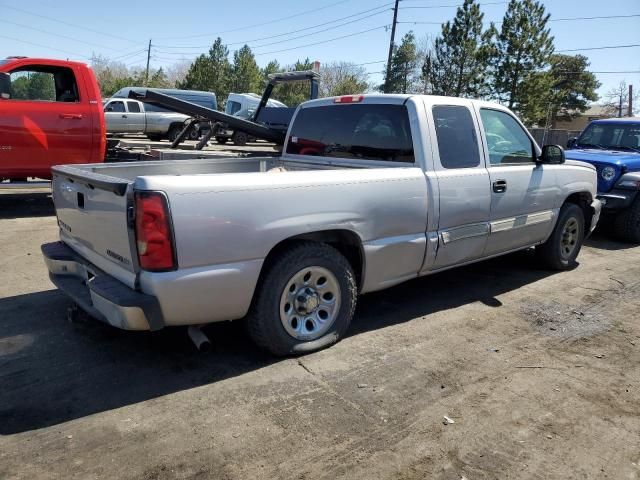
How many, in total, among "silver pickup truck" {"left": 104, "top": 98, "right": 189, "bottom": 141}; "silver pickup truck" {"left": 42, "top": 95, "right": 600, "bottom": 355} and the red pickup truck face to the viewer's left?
2

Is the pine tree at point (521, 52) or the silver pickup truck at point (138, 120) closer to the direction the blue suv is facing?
the silver pickup truck

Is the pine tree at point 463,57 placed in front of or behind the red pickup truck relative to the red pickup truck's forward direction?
behind

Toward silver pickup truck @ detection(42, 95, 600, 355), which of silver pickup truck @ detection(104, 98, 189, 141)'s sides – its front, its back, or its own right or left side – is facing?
left

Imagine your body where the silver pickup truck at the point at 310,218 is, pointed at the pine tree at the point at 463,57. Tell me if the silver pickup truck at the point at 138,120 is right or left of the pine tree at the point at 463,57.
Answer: left

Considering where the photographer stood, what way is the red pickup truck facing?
facing to the left of the viewer

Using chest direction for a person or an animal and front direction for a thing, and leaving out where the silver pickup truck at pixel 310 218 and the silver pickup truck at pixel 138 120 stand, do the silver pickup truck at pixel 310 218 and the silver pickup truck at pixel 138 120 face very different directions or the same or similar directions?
very different directions

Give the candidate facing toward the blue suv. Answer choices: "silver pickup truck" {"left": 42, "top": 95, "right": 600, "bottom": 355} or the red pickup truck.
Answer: the silver pickup truck

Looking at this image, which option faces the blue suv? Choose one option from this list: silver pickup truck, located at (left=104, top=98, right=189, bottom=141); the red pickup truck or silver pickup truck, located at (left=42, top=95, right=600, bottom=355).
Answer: silver pickup truck, located at (left=42, top=95, right=600, bottom=355)

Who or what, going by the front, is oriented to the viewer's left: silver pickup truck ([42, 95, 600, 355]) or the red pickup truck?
the red pickup truck

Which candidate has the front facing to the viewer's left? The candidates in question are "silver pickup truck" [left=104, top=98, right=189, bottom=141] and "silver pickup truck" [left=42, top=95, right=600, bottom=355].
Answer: "silver pickup truck" [left=104, top=98, right=189, bottom=141]

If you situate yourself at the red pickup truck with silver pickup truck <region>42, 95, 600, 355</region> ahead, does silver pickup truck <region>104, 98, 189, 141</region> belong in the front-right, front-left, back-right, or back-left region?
back-left

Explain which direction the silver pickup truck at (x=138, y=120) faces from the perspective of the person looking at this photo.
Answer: facing to the left of the viewer

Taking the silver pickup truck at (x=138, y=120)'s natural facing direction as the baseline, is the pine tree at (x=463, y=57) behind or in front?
behind

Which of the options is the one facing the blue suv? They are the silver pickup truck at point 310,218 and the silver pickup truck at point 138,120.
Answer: the silver pickup truck at point 310,218

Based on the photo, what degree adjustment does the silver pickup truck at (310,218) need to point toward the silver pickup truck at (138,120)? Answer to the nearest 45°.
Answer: approximately 90° to its left

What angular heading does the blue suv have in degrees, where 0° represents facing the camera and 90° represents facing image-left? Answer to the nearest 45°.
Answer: approximately 45°

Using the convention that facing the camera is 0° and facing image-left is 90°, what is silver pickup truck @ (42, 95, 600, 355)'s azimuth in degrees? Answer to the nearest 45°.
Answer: approximately 225°

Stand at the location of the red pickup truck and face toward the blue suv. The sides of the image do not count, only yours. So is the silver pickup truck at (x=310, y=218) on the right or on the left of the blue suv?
right
